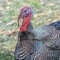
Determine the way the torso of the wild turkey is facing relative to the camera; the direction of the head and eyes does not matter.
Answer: to the viewer's left
